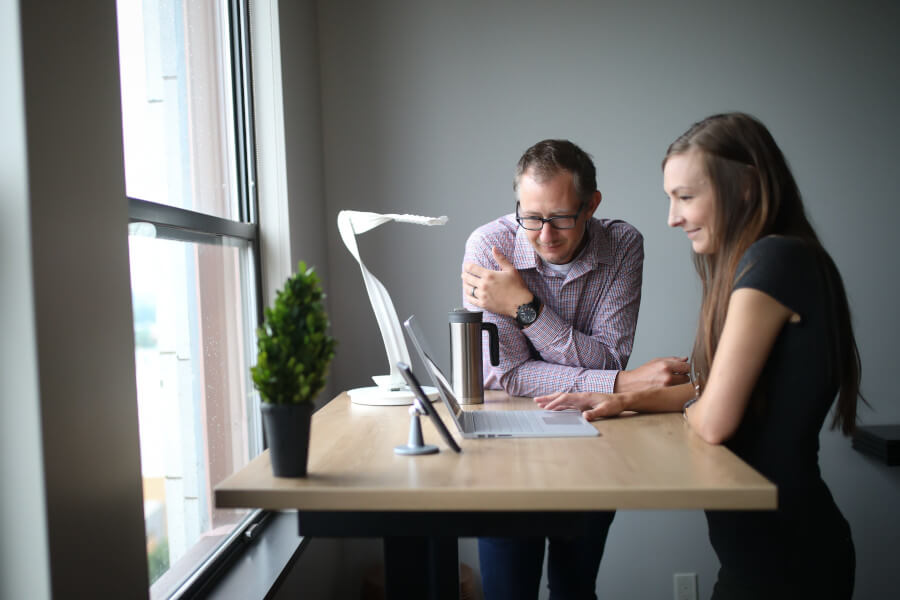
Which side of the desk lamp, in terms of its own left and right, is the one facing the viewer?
right

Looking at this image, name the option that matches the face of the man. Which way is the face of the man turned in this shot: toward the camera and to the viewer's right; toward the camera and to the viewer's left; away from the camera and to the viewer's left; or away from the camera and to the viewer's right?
toward the camera and to the viewer's left

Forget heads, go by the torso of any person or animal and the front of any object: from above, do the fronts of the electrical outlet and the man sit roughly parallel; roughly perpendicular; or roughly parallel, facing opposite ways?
roughly parallel

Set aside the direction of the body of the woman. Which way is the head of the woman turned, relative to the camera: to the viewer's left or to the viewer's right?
to the viewer's left

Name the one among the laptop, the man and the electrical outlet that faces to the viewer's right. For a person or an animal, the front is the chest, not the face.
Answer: the laptop

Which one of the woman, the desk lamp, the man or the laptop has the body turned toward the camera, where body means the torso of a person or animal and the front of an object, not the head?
the man

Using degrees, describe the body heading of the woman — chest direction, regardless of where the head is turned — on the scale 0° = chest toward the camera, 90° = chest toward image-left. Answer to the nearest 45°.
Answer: approximately 90°

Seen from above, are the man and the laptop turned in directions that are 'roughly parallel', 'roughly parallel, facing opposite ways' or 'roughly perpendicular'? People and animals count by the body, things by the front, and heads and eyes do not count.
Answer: roughly perpendicular

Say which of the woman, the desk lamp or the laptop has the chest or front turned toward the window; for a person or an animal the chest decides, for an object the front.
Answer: the woman

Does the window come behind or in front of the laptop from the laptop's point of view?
behind

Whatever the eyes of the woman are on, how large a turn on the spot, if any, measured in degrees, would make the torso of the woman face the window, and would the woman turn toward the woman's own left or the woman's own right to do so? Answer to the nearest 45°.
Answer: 0° — they already face it

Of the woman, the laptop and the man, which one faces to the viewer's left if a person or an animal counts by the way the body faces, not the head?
the woman

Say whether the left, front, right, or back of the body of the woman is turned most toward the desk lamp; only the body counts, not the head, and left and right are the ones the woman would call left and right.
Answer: front

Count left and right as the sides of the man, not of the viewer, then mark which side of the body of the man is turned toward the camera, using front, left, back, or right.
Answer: front

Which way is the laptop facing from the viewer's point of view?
to the viewer's right
